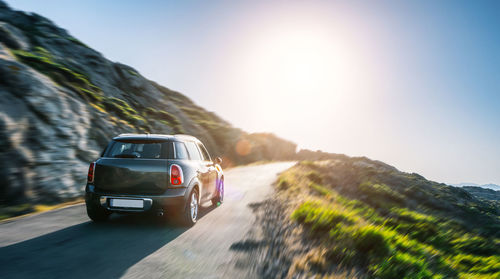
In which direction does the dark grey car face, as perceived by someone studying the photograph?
facing away from the viewer and to the right of the viewer

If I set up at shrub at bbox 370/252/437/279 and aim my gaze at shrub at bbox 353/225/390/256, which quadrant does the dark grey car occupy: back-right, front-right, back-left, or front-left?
front-left

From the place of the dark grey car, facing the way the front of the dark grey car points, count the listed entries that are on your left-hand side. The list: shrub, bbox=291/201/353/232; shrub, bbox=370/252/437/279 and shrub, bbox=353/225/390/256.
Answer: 0

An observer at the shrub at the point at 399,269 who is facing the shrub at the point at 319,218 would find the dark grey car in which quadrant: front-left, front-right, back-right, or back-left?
front-left

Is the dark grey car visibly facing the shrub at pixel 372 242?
no

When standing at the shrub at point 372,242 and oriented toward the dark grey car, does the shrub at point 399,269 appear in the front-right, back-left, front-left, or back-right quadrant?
back-left

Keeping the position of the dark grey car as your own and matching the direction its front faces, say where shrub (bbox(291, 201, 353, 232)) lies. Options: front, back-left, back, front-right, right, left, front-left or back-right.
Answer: front-right

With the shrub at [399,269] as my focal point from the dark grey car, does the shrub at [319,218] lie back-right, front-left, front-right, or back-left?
front-left
